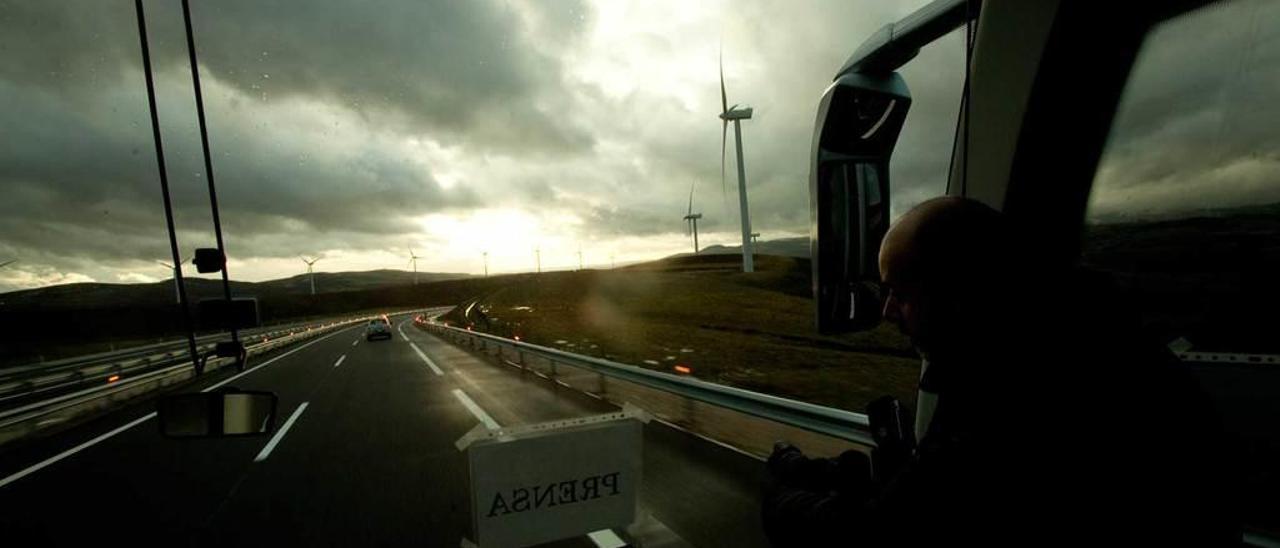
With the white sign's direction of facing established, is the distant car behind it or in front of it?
in front

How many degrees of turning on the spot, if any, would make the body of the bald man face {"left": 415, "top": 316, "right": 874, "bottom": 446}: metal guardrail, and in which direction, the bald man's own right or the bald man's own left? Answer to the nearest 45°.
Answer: approximately 45° to the bald man's own right

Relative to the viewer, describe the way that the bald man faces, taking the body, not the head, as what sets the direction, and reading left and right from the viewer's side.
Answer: facing to the left of the viewer

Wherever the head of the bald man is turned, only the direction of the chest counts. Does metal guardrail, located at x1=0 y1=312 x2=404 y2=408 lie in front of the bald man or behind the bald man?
in front

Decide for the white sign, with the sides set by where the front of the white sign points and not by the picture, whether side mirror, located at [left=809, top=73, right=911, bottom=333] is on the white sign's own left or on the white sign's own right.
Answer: on the white sign's own right

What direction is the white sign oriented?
away from the camera
